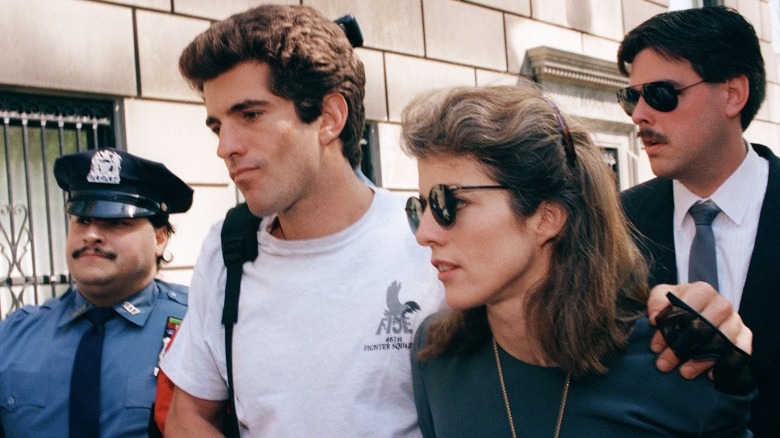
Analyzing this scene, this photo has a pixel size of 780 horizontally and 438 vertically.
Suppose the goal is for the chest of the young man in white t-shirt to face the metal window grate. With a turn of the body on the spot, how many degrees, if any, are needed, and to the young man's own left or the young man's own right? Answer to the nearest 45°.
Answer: approximately 90° to the young man's own right

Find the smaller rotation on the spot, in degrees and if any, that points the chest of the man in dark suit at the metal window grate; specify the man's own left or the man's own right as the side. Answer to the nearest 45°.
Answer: approximately 45° to the man's own right

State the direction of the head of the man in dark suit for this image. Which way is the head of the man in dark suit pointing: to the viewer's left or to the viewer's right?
to the viewer's left

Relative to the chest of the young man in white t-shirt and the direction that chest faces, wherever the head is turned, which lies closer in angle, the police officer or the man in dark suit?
the police officer

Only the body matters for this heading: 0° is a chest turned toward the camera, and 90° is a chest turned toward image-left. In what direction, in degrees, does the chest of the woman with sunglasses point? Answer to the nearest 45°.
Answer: approximately 45°

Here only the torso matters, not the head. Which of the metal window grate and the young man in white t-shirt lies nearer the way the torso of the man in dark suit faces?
the young man in white t-shirt

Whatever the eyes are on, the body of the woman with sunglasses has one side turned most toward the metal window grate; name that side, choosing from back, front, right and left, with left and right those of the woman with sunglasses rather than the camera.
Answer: right
